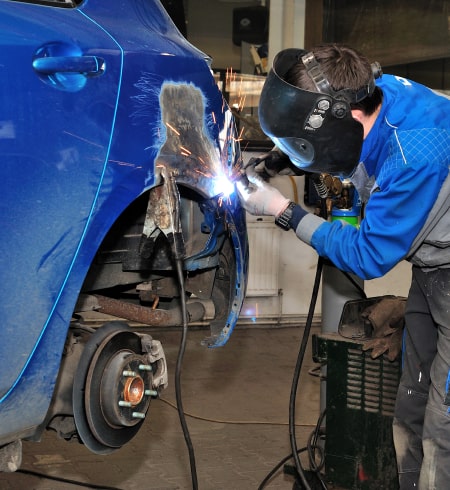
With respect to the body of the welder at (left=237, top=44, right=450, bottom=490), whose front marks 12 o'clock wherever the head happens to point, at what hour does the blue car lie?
The blue car is roughly at 11 o'clock from the welder.

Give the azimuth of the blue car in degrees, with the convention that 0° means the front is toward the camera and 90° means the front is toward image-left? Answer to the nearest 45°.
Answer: approximately 45°

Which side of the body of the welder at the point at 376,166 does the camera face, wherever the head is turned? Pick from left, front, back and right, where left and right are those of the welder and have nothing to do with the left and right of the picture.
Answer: left

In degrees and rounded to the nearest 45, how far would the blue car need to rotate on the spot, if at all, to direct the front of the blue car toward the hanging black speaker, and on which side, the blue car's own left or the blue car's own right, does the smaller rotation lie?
approximately 135° to the blue car's own right

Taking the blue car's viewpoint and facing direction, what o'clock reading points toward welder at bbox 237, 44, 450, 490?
The welder is roughly at 7 o'clock from the blue car.
